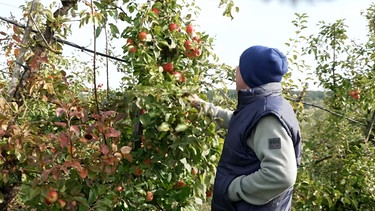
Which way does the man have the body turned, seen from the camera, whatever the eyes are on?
to the viewer's left

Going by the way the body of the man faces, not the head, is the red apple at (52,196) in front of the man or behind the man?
in front

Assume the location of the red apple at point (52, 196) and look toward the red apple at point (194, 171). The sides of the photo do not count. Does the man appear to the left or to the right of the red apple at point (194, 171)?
right

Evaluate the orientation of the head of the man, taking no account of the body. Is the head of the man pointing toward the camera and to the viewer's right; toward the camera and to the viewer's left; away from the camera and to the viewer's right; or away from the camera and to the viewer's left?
away from the camera and to the viewer's left

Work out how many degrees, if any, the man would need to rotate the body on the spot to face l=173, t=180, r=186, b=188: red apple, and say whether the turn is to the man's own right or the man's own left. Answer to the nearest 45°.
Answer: approximately 45° to the man's own right

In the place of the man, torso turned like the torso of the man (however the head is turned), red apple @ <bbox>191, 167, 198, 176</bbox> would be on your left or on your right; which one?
on your right
